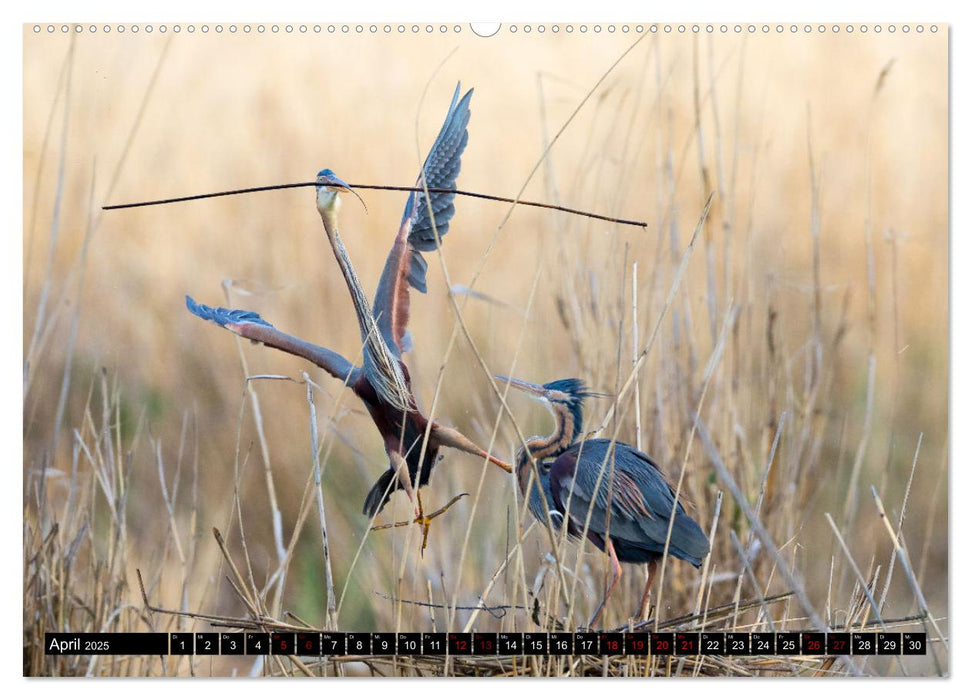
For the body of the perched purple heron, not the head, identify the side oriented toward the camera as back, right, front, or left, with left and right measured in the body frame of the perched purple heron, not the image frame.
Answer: left
